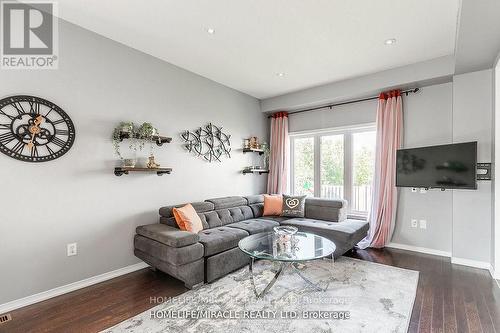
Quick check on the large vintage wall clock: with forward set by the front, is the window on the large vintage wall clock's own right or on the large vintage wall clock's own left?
on the large vintage wall clock's own left

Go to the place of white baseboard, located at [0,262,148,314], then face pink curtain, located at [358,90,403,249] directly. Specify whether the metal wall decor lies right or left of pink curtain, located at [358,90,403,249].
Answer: left

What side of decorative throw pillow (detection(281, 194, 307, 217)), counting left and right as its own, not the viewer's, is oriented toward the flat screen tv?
left

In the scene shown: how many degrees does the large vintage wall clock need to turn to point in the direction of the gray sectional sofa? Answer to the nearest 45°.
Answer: approximately 90° to its left

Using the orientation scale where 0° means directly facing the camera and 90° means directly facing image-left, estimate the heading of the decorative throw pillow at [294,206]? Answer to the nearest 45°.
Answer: approximately 0°

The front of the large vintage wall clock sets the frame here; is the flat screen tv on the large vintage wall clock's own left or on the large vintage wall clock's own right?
on the large vintage wall clock's own left

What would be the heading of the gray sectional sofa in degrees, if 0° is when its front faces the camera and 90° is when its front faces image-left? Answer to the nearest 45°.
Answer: approximately 315°

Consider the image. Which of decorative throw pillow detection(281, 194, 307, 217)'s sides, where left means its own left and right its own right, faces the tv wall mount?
left
